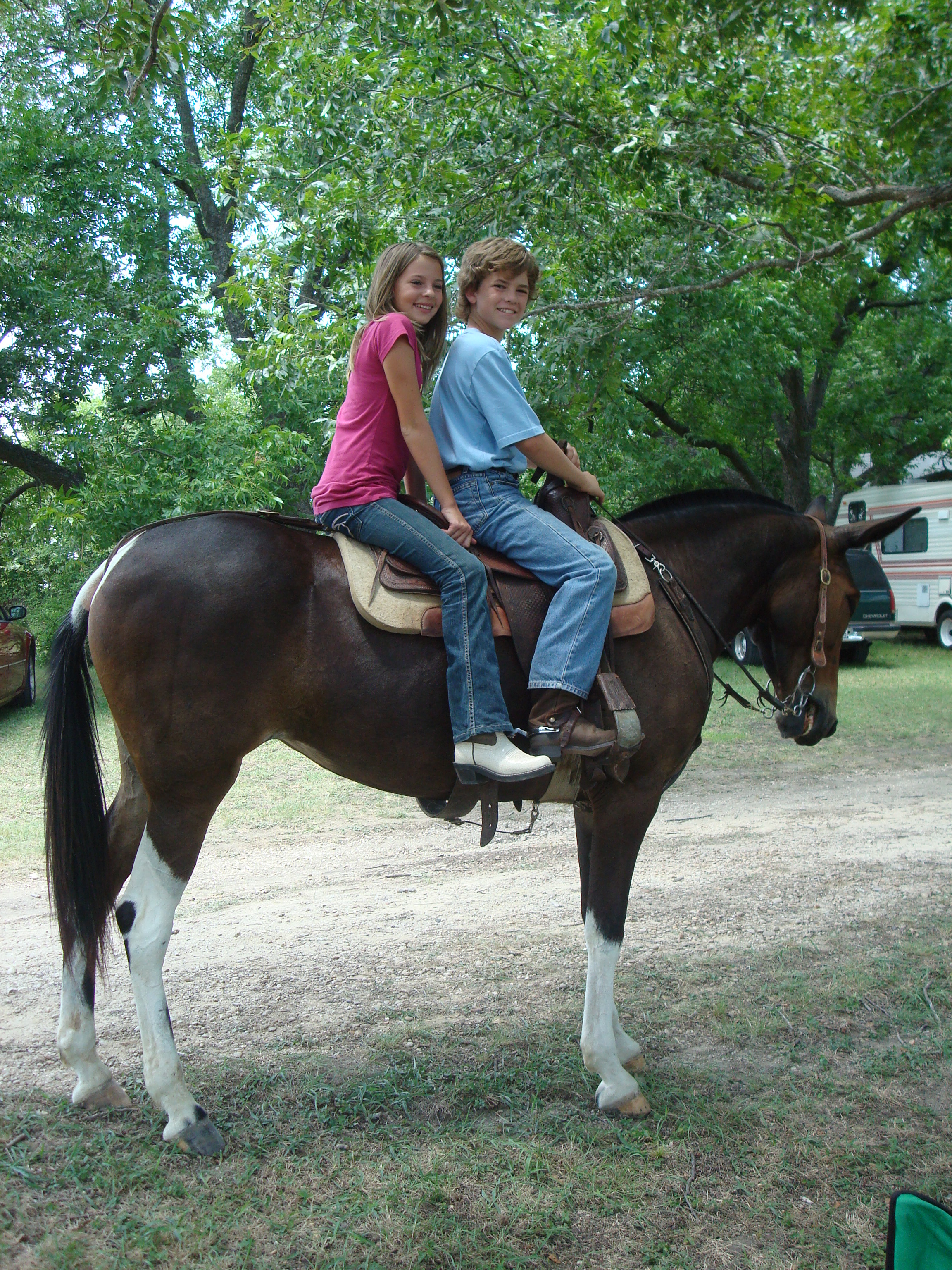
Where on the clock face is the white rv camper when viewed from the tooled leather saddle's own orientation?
The white rv camper is roughly at 10 o'clock from the tooled leather saddle.

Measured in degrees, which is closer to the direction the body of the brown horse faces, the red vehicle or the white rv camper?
the white rv camper

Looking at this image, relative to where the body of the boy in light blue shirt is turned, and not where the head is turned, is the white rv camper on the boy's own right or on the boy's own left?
on the boy's own left

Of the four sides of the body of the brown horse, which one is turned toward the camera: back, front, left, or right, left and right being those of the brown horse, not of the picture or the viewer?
right

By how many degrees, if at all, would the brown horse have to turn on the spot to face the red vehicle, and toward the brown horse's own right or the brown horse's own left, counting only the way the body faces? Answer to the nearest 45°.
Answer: approximately 135° to the brown horse's own left

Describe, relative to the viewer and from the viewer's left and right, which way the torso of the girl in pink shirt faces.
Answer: facing to the right of the viewer

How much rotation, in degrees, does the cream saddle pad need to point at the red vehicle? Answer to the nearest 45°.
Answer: approximately 135° to its left

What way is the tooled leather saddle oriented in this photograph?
to the viewer's right

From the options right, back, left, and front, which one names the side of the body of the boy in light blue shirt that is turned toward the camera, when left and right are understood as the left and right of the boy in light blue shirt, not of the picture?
right

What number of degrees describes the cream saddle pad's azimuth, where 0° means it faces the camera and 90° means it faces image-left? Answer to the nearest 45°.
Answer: approximately 270°

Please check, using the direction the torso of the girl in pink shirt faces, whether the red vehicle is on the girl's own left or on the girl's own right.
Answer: on the girl's own left
